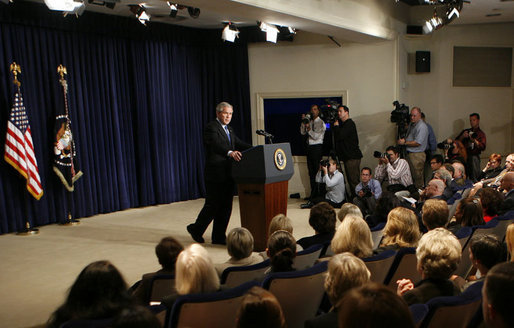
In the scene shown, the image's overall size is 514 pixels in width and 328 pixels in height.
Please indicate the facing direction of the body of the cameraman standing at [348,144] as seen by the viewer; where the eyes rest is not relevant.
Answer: to the viewer's left

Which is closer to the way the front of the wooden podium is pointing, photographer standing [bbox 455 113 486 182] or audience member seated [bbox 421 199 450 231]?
the audience member seated

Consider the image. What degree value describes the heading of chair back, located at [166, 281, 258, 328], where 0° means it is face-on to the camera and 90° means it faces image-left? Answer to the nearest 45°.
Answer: approximately 135°

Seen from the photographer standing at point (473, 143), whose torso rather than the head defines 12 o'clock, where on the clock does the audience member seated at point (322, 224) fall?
The audience member seated is roughly at 11 o'clock from the photographer standing.

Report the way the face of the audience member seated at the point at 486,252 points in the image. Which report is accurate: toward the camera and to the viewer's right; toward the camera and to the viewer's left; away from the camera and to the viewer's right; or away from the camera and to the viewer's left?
away from the camera and to the viewer's left

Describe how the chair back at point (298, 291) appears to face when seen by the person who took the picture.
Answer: facing away from the viewer and to the left of the viewer

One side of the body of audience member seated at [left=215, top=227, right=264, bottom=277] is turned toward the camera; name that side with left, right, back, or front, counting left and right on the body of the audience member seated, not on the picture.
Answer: back

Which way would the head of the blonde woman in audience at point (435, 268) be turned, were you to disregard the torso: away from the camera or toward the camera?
away from the camera

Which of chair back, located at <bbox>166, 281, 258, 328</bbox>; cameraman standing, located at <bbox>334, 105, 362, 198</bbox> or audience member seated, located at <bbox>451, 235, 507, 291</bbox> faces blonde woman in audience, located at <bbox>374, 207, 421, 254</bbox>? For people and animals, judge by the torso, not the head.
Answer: the audience member seated

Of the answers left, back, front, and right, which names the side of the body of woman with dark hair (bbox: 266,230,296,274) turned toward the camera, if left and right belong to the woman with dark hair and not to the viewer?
back

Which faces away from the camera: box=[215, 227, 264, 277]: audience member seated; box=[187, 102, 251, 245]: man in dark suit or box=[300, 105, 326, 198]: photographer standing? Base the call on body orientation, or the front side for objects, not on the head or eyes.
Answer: the audience member seated

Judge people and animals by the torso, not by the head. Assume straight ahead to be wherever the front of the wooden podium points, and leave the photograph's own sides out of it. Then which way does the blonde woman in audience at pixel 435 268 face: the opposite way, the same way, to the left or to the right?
the opposite way

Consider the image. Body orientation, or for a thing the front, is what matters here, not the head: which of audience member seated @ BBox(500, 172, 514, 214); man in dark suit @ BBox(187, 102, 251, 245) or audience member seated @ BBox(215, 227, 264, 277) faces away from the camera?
audience member seated @ BBox(215, 227, 264, 277)
